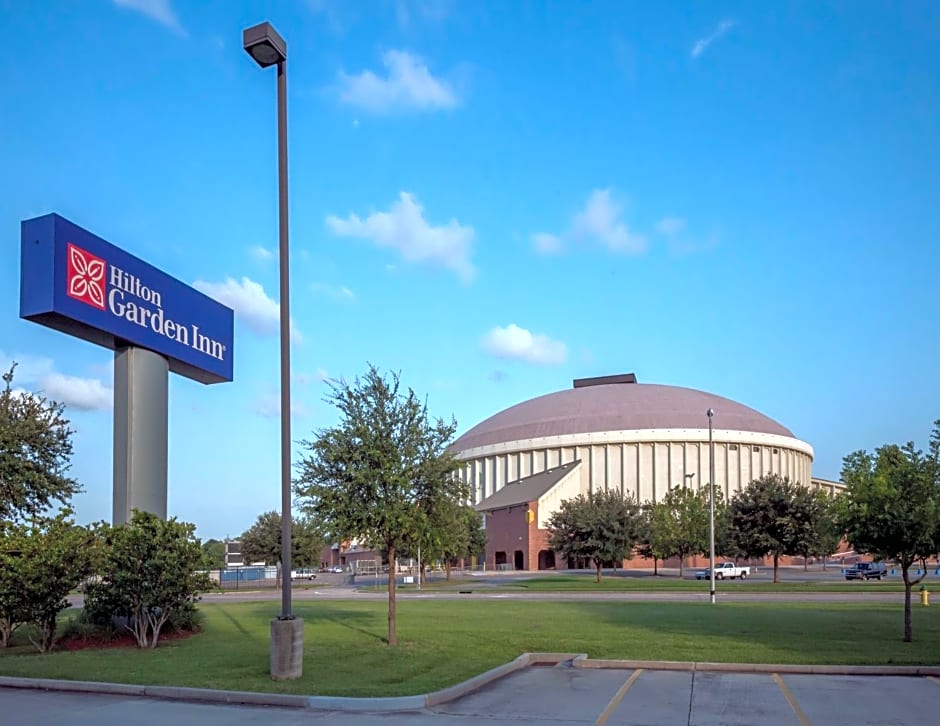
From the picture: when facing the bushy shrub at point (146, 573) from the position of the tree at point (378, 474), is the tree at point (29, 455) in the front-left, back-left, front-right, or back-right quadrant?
front-right

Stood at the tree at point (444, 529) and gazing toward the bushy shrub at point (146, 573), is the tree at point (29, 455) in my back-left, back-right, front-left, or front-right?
front-right

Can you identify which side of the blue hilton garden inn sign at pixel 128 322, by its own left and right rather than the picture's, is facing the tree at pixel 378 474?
front

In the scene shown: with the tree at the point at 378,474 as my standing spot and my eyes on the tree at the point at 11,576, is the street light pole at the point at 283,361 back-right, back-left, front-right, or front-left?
front-left

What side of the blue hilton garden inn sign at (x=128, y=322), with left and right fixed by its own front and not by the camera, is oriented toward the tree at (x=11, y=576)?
right

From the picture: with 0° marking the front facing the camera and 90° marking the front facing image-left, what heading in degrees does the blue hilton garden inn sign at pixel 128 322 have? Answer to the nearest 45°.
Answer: approximately 315°

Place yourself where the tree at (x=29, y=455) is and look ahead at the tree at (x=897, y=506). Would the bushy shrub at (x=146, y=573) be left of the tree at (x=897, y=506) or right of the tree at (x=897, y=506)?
right
